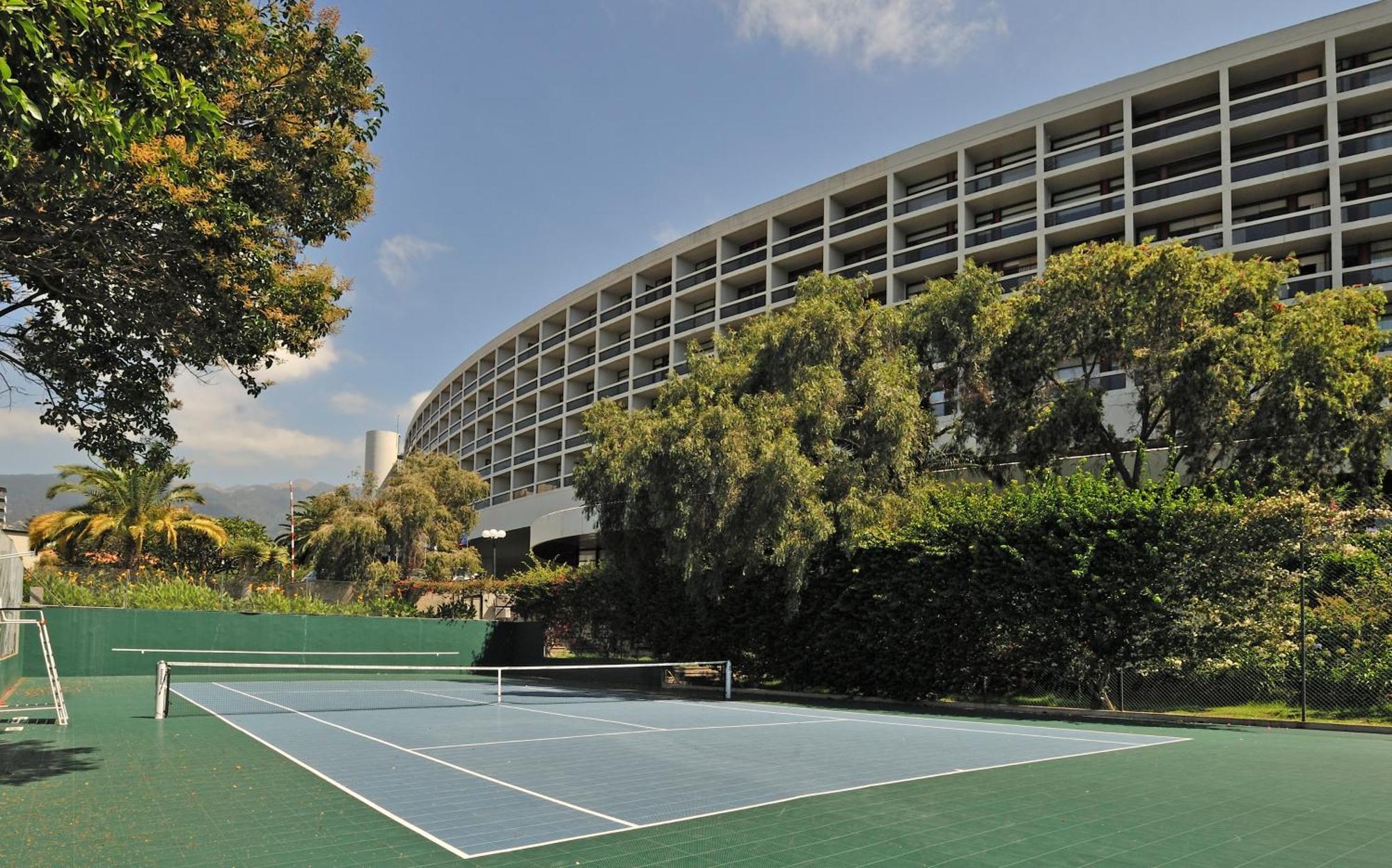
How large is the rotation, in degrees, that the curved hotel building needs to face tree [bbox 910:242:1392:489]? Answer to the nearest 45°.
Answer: approximately 45° to its left

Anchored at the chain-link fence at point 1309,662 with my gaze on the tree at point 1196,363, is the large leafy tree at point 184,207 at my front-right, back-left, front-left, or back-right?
back-left

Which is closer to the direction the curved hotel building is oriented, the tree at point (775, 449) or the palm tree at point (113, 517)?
the tree

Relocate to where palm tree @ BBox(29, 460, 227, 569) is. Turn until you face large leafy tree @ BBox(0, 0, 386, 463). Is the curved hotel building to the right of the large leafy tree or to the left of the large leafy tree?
left

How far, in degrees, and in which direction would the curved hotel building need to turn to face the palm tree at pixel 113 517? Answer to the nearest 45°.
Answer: approximately 45° to its right

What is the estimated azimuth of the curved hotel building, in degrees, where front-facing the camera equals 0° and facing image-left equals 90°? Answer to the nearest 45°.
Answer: approximately 45°

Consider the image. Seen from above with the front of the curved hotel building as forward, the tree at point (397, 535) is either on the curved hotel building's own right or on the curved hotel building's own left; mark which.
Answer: on the curved hotel building's own right

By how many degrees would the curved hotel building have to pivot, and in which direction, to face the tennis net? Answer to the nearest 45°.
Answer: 0° — it already faces it
